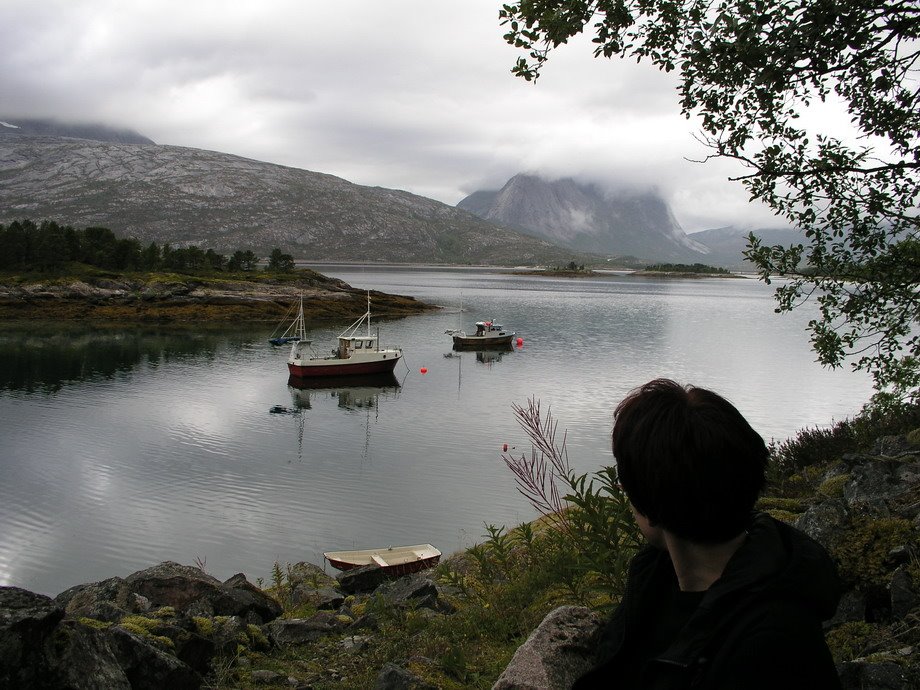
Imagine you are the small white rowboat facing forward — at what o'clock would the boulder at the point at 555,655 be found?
The boulder is roughly at 9 o'clock from the small white rowboat.

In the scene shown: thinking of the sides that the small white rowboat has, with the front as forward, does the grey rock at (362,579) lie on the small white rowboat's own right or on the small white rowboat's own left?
on the small white rowboat's own left

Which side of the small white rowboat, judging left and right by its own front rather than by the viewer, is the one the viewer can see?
left

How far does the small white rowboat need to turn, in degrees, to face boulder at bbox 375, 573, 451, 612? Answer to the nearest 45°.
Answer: approximately 90° to its left

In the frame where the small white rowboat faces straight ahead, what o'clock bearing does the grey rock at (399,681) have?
The grey rock is roughly at 9 o'clock from the small white rowboat.

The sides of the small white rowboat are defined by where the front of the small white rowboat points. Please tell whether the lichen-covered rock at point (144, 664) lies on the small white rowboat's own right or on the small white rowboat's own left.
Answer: on the small white rowboat's own left

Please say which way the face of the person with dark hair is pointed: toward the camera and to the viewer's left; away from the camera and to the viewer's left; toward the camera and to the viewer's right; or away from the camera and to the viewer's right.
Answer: away from the camera and to the viewer's left

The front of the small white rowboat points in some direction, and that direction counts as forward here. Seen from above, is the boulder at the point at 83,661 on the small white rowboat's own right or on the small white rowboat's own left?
on the small white rowboat's own left

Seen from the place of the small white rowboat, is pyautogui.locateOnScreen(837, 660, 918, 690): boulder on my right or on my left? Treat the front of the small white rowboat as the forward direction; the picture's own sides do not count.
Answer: on my left

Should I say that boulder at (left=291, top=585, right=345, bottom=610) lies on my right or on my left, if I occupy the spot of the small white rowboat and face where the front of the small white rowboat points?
on my left
